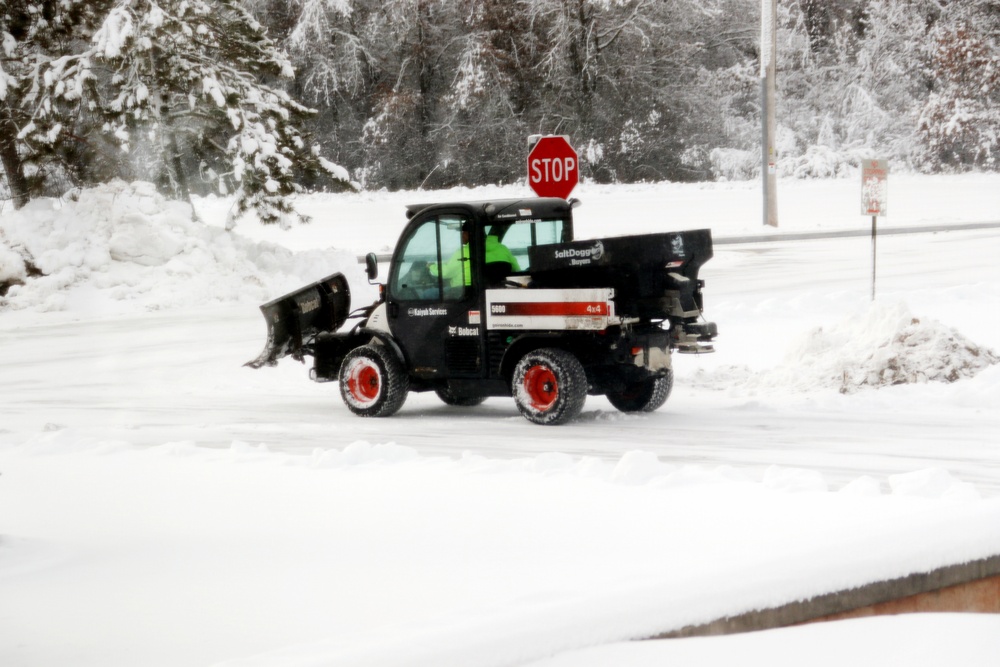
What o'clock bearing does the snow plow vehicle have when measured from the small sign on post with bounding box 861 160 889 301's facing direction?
The snow plow vehicle is roughly at 1 o'clock from the small sign on post.

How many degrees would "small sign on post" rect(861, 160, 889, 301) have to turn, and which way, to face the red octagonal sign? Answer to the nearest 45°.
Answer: approximately 90° to its right

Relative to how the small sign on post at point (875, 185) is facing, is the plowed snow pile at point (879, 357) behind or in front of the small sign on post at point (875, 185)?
in front

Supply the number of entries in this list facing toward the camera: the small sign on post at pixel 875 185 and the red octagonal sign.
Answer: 2

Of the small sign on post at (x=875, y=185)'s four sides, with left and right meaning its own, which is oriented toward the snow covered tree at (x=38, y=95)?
right

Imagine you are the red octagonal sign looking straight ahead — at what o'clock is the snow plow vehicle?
The snow plow vehicle is roughly at 12 o'clock from the red octagonal sign.

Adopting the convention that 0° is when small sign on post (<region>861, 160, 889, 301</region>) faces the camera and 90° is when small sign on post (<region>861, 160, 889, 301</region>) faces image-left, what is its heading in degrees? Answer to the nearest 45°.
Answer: approximately 0°

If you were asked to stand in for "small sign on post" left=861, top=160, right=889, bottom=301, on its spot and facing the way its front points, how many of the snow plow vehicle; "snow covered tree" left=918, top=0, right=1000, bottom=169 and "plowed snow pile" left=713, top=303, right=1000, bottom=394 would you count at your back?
1

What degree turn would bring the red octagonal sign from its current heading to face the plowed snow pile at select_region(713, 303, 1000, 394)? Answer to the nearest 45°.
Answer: approximately 45° to its left

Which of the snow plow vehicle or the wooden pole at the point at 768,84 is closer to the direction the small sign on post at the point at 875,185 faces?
the snow plow vehicle

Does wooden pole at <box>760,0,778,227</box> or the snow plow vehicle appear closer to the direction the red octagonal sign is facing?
the snow plow vehicle

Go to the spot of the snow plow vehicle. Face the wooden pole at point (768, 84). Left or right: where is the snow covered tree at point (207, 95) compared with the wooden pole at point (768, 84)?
left

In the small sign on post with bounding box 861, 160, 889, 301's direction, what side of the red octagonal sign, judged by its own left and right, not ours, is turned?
left
